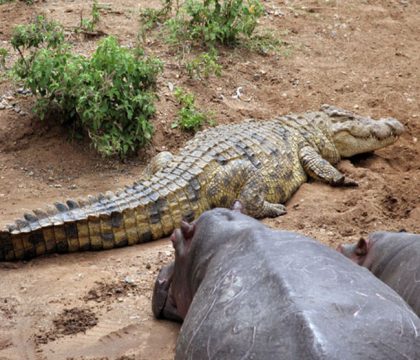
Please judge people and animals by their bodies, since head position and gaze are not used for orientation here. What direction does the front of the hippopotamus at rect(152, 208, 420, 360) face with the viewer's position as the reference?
facing away from the viewer and to the left of the viewer

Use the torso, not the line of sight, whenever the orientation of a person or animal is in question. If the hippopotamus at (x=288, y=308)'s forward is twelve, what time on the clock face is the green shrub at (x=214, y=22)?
The green shrub is roughly at 1 o'clock from the hippopotamus.

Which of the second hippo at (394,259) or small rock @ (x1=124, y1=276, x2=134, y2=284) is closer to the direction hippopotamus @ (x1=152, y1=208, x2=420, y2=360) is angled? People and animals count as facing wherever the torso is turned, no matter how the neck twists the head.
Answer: the small rock
